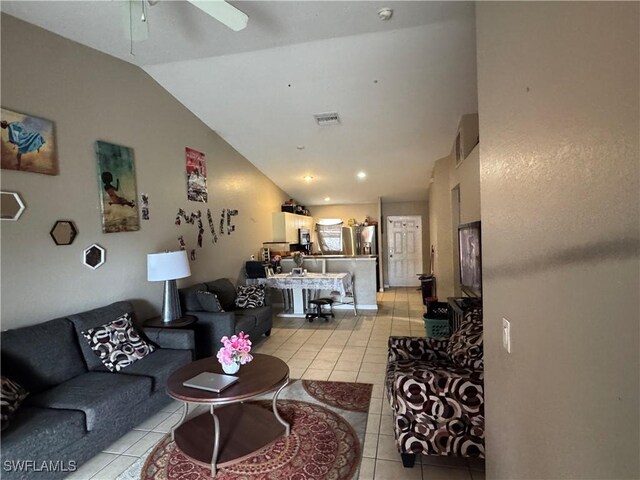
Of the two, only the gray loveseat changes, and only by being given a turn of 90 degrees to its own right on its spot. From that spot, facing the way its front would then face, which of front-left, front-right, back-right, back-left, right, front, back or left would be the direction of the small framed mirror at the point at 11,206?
front

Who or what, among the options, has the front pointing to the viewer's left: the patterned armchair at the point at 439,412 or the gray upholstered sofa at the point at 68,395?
the patterned armchair

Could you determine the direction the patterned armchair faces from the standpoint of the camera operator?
facing to the left of the viewer

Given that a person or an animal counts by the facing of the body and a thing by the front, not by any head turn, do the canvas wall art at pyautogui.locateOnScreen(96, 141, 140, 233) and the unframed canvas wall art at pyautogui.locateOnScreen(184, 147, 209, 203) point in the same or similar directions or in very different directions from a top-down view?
same or similar directions

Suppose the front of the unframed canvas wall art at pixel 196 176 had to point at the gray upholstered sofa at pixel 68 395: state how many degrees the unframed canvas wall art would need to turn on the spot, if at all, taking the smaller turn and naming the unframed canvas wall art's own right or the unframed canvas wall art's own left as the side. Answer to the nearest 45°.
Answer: approximately 45° to the unframed canvas wall art's own right

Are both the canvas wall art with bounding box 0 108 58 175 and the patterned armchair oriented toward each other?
yes

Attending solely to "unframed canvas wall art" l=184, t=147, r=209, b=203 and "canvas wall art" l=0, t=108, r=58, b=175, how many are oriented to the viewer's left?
0

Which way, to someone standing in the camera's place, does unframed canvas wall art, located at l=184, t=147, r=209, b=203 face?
facing the viewer and to the right of the viewer

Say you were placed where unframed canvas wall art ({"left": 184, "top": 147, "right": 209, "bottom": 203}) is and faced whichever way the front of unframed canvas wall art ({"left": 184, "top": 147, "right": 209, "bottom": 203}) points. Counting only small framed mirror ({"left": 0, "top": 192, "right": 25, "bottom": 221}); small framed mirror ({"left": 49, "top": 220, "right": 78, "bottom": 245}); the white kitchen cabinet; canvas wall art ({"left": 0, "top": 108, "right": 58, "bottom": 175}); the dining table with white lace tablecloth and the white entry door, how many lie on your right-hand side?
3

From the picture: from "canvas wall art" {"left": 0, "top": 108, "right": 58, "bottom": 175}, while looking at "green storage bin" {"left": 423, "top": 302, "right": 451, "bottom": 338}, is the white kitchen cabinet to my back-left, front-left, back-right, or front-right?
front-left

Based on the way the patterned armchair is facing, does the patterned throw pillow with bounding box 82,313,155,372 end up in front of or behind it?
in front
